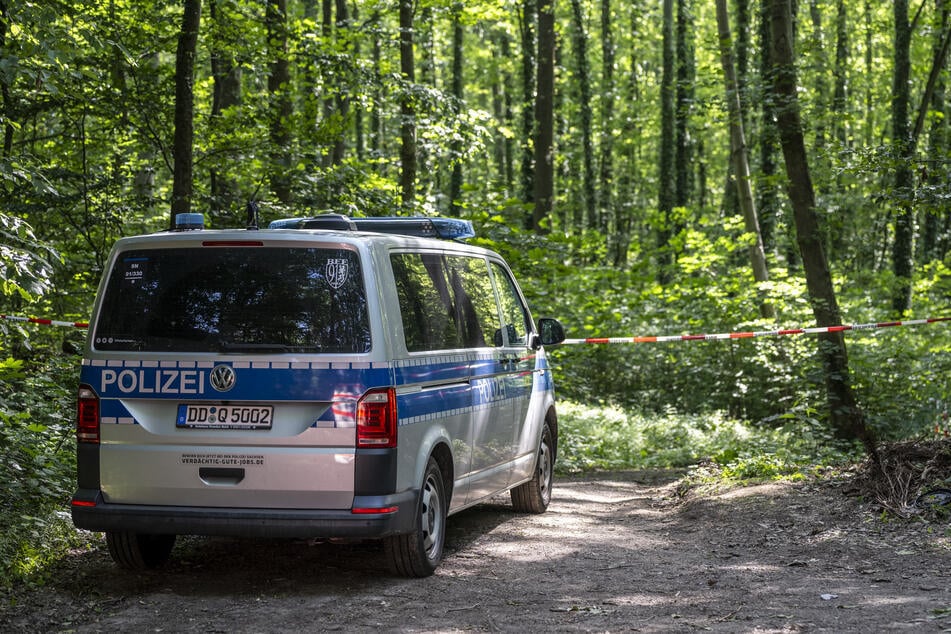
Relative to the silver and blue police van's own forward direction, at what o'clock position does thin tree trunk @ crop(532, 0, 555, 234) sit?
The thin tree trunk is roughly at 11 o'clock from the silver and blue police van.

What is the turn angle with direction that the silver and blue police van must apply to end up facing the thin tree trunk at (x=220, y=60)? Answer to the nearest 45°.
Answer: approximately 45° to its left

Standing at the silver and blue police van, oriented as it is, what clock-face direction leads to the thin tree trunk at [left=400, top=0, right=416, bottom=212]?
The thin tree trunk is roughly at 11 o'clock from the silver and blue police van.

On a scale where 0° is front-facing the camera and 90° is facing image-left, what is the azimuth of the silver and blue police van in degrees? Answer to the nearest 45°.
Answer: approximately 225°

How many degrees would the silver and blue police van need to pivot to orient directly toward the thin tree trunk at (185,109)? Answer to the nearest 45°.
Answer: approximately 45° to its left

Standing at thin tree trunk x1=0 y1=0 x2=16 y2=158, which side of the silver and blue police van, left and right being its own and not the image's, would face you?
left

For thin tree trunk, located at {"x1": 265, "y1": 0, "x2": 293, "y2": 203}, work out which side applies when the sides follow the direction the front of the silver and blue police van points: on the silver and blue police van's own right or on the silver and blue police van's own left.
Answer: on the silver and blue police van's own left

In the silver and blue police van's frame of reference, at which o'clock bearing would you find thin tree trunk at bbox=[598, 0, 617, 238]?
The thin tree trunk is roughly at 11 o'clock from the silver and blue police van.
